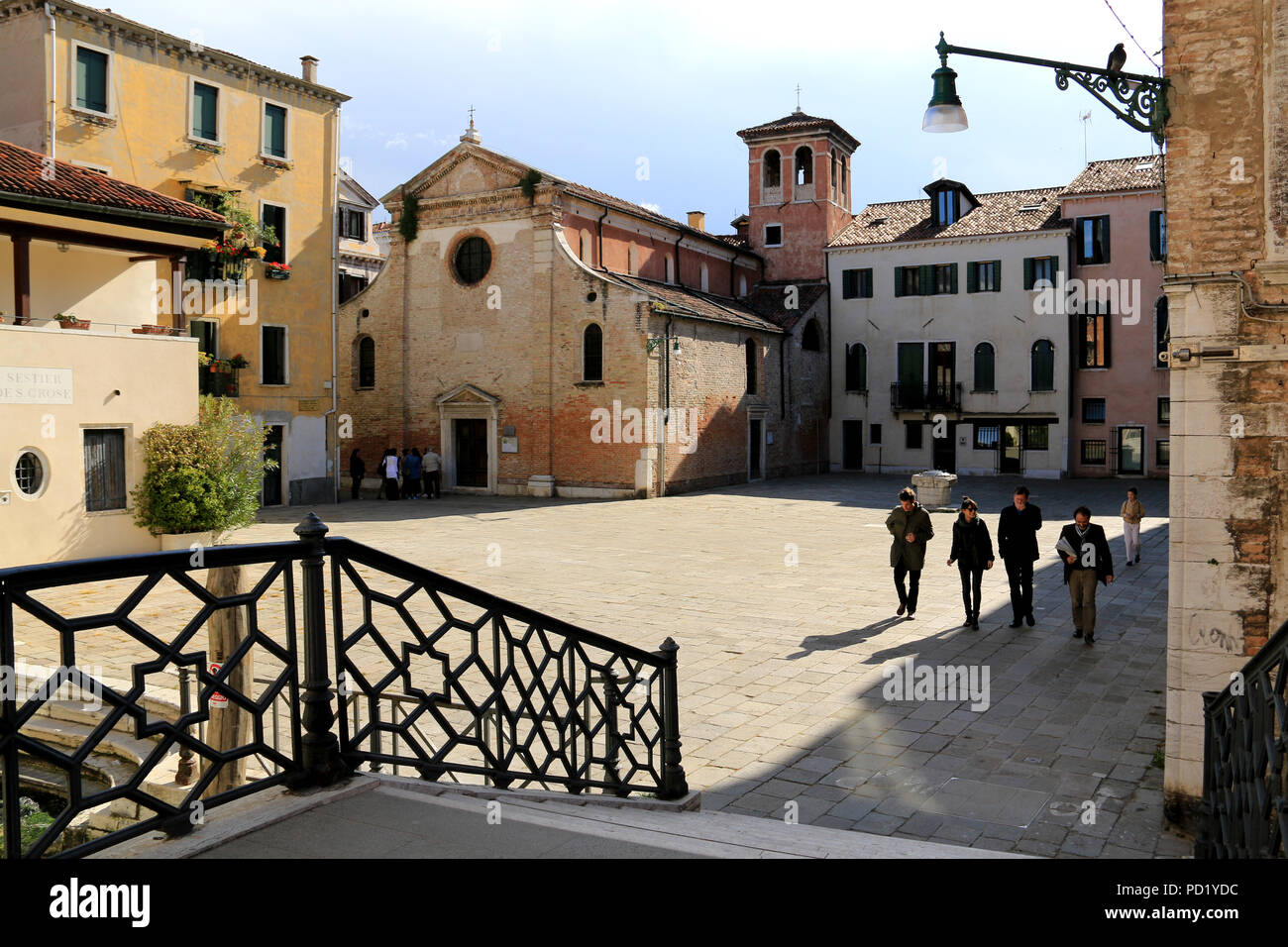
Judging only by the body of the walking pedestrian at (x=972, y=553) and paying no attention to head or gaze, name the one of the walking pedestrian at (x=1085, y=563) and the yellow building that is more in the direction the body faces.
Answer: the walking pedestrian

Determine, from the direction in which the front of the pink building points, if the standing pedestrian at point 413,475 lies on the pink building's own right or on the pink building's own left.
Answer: on the pink building's own right

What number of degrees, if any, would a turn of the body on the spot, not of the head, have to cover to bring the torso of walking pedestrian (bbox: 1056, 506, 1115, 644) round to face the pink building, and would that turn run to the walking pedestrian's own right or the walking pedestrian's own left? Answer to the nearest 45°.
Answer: approximately 180°

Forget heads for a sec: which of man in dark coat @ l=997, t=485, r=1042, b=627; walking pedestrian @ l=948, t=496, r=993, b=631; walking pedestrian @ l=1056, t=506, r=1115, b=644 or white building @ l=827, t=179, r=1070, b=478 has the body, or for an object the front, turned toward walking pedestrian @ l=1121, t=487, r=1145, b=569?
the white building

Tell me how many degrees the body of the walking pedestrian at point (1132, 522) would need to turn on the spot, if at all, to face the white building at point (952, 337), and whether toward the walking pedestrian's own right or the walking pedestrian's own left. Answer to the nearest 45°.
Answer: approximately 180°

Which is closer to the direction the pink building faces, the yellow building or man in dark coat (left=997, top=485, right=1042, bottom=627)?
the man in dark coat

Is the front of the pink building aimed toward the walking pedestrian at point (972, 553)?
yes

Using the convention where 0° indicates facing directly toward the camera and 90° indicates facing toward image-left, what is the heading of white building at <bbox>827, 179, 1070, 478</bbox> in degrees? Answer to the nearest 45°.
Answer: approximately 0°
